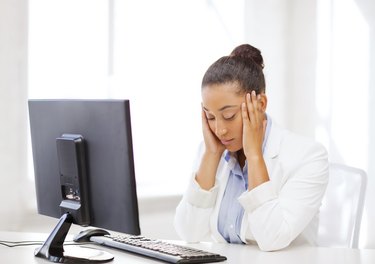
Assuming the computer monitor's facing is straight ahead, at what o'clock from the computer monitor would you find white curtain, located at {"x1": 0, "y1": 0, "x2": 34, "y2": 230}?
The white curtain is roughly at 10 o'clock from the computer monitor.

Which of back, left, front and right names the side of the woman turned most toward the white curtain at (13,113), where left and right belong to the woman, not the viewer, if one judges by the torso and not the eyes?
right

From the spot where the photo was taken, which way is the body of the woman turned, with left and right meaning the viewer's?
facing the viewer and to the left of the viewer

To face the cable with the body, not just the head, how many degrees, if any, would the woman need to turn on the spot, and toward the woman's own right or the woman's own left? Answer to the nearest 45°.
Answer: approximately 45° to the woman's own right

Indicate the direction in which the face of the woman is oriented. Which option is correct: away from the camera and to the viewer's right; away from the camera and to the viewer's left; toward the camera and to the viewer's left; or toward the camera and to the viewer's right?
toward the camera and to the viewer's left

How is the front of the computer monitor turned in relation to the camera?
facing away from the viewer and to the right of the viewer

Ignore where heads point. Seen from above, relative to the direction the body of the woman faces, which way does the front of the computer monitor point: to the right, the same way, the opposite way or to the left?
the opposite way

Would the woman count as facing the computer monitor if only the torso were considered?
yes
